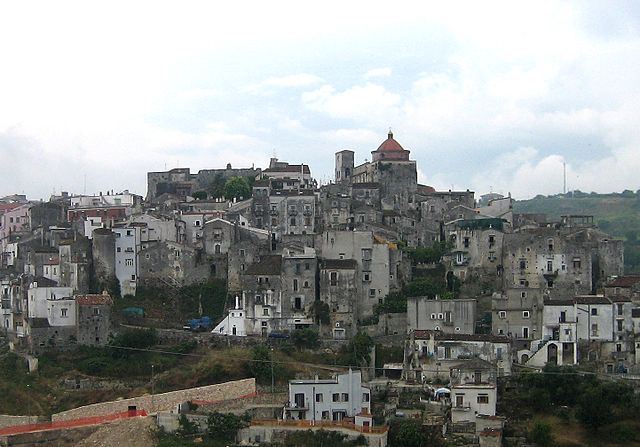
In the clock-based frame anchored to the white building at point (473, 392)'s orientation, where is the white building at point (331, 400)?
the white building at point (331, 400) is roughly at 3 o'clock from the white building at point (473, 392).

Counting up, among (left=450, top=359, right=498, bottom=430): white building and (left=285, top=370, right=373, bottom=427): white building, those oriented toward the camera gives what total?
2

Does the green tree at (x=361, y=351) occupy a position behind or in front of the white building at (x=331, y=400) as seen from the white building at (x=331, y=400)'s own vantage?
behind

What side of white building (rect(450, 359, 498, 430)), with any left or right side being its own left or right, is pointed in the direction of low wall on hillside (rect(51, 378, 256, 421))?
right

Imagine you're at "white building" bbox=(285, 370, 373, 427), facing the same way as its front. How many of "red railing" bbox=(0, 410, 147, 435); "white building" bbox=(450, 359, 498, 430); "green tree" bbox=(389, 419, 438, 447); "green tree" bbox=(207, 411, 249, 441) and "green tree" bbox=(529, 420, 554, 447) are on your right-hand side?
2

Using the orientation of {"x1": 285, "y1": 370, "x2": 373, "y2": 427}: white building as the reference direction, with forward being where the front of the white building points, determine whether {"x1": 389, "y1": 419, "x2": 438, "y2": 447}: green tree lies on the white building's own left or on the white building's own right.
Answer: on the white building's own left

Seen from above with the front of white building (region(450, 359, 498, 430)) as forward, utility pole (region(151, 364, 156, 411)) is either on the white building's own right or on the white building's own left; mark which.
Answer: on the white building's own right

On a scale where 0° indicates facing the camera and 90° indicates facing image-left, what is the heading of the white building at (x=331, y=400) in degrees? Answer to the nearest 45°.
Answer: approximately 0°

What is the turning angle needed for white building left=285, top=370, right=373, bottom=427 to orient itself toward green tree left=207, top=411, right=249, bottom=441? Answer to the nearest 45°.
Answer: approximately 90° to its right

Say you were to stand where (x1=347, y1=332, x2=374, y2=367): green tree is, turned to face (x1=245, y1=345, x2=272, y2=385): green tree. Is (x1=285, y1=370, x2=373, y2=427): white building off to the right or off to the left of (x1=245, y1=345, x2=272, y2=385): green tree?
left

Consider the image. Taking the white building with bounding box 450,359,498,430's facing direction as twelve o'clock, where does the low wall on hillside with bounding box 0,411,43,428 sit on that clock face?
The low wall on hillside is roughly at 3 o'clock from the white building.

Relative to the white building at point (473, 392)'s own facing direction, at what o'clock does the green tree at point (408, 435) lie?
The green tree is roughly at 2 o'clock from the white building.

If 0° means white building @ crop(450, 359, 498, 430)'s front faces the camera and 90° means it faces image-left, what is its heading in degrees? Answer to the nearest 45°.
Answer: approximately 0°

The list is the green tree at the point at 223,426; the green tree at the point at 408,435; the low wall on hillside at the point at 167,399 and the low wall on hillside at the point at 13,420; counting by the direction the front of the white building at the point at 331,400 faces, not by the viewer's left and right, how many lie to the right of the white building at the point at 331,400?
3
